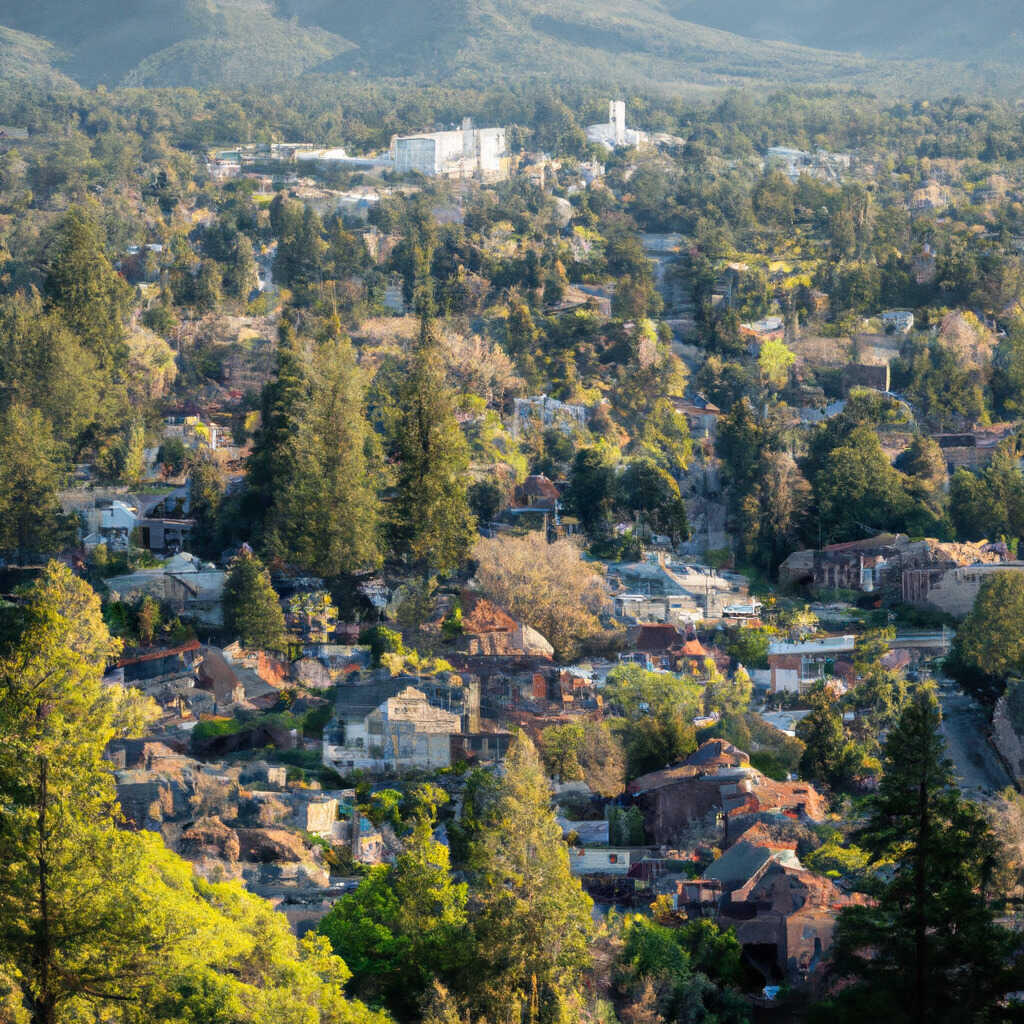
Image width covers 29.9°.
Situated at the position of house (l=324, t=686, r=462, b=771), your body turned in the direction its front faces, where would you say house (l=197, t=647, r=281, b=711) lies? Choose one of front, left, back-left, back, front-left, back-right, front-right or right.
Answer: back-right

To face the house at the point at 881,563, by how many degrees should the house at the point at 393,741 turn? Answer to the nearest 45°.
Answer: approximately 135° to its left

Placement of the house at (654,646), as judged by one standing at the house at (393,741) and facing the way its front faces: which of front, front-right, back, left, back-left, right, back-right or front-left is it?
back-left

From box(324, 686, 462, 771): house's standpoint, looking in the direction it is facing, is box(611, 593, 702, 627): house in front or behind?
behind

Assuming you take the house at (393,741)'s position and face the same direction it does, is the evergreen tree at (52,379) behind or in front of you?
behind

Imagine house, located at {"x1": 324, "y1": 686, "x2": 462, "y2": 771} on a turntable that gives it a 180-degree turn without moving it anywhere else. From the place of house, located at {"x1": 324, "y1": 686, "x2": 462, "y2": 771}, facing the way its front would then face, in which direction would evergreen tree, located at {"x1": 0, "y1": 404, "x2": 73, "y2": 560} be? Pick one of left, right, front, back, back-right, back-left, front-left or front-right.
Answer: front-left

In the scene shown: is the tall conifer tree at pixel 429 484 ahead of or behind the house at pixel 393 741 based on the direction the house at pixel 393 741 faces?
behind

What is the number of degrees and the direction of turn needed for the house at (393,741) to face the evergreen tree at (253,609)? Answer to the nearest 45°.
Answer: approximately 135° to its right

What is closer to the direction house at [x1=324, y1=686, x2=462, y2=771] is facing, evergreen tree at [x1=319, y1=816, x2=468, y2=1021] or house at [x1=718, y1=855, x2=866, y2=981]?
the evergreen tree

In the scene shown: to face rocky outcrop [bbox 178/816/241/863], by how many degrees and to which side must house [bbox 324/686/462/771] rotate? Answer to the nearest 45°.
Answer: approximately 45° to its right

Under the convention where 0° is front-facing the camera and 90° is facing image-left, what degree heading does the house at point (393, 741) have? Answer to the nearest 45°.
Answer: approximately 0°
